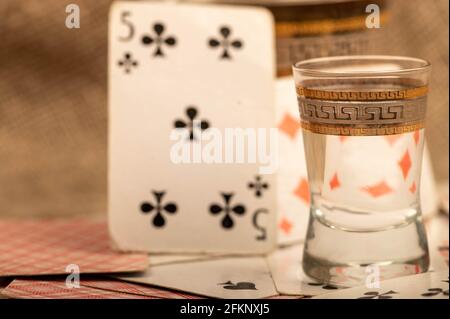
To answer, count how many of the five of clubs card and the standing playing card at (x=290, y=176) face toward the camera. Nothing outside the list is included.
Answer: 2

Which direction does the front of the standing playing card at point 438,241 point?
toward the camera

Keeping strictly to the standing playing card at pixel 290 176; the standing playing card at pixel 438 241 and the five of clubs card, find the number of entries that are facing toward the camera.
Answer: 3

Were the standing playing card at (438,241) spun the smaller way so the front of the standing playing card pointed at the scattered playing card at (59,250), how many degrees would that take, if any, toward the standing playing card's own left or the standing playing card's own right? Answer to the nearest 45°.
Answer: approximately 90° to the standing playing card's own right

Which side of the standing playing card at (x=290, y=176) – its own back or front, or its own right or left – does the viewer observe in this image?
front

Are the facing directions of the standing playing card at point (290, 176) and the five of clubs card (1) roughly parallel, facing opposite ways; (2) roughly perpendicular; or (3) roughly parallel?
roughly parallel

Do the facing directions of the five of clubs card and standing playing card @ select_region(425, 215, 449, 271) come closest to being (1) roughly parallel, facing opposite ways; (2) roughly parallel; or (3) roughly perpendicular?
roughly parallel

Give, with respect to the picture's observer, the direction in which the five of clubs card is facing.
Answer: facing the viewer

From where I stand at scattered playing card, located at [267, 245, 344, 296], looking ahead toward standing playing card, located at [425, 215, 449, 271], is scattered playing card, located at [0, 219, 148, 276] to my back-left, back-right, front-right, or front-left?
back-left
